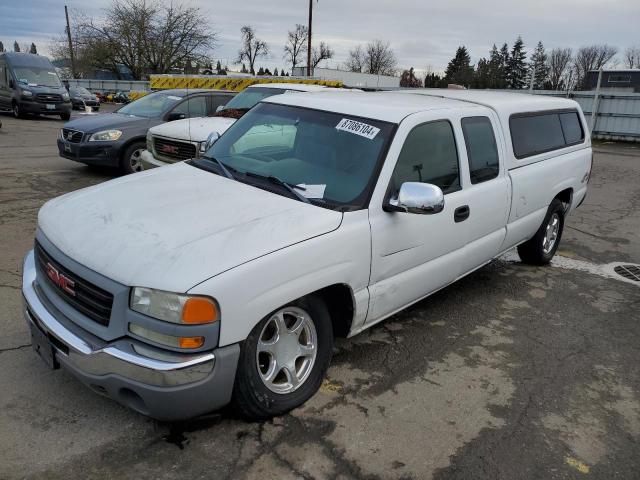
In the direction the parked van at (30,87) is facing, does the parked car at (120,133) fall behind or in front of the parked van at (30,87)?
in front

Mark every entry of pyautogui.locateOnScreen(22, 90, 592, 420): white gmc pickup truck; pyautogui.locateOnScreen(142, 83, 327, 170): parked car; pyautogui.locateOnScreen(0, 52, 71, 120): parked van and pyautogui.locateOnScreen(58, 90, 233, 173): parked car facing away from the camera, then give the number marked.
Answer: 0

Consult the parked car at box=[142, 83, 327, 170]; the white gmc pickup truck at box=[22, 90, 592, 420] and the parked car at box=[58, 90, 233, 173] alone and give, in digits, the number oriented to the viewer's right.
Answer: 0

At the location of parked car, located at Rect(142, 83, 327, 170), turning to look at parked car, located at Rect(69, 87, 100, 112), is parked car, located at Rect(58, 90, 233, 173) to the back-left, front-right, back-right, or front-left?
front-left

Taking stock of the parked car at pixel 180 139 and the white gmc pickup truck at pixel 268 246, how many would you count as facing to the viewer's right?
0

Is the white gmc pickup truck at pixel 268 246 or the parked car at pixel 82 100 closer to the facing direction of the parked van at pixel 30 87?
the white gmc pickup truck

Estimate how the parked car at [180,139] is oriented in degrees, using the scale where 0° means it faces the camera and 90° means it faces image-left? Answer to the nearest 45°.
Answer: approximately 45°

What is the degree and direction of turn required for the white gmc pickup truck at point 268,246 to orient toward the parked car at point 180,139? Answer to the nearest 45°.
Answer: approximately 135° to its right

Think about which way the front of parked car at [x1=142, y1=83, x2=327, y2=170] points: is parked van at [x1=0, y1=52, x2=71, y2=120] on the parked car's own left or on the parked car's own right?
on the parked car's own right

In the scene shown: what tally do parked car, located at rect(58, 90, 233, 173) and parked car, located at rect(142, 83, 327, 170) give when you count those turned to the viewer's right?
0

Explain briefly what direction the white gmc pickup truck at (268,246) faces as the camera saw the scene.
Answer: facing the viewer and to the left of the viewer

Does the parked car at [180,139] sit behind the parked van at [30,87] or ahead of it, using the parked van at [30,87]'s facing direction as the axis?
ahead

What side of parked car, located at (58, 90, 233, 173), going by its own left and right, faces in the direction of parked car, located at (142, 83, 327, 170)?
left

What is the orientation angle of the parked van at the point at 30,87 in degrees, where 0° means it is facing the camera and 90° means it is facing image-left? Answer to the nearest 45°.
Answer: approximately 315°
